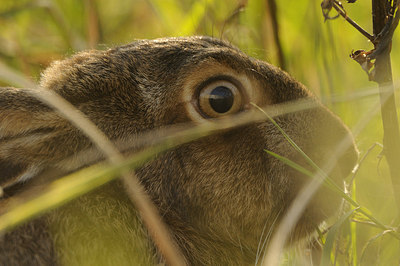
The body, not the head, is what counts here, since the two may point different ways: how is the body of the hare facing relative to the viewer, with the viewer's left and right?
facing to the right of the viewer

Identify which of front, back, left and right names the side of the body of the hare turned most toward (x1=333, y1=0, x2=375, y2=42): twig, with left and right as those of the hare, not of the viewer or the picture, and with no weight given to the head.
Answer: front

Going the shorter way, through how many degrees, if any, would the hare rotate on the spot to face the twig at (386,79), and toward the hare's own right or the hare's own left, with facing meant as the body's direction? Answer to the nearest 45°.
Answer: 0° — it already faces it
